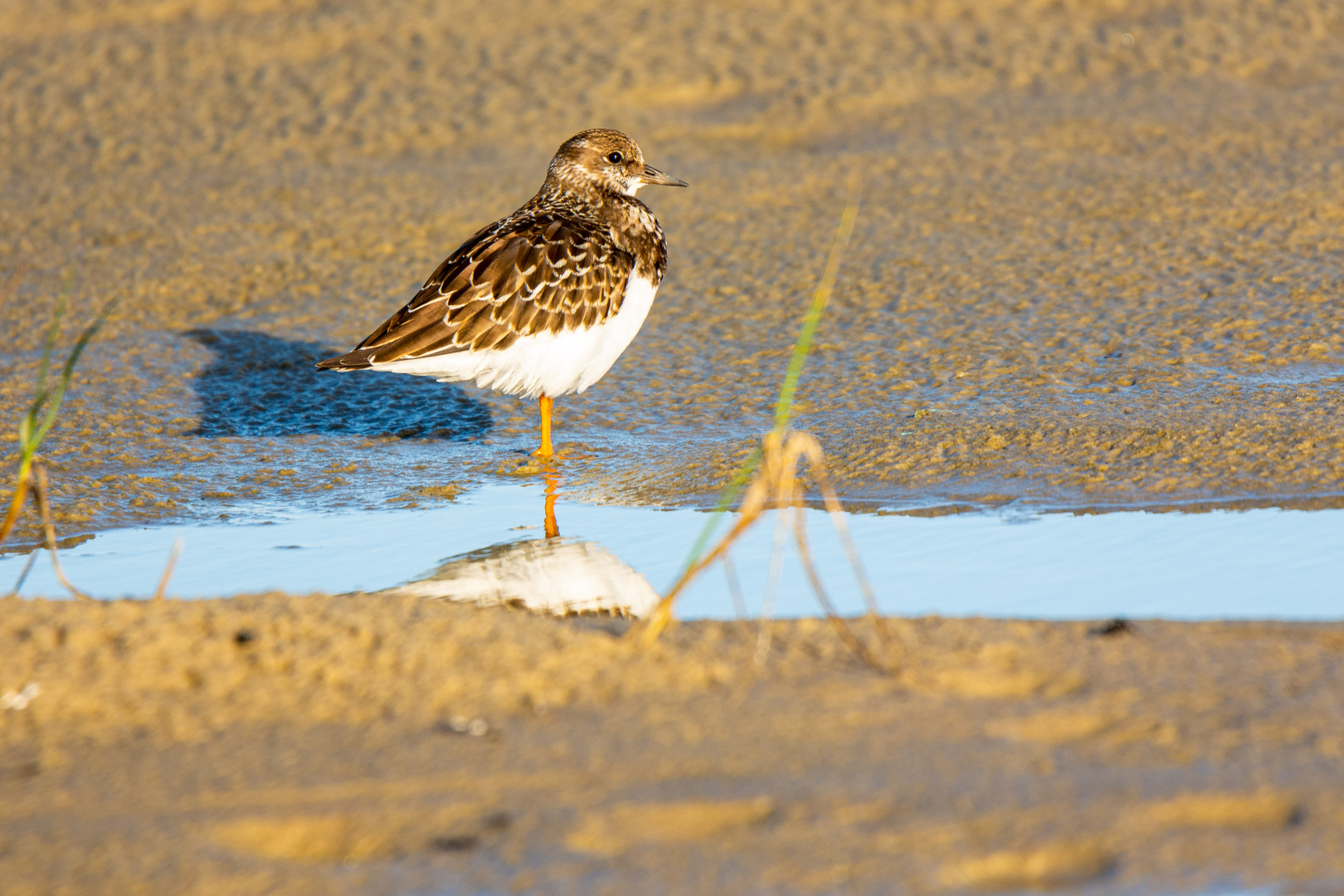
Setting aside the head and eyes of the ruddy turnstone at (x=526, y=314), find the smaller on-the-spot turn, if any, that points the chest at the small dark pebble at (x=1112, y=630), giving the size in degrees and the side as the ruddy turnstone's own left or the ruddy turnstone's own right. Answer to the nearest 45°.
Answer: approximately 45° to the ruddy turnstone's own right

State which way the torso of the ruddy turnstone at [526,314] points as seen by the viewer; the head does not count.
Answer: to the viewer's right

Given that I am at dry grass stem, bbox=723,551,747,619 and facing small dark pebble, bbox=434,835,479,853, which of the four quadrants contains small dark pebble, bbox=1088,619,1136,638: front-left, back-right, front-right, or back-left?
back-left
